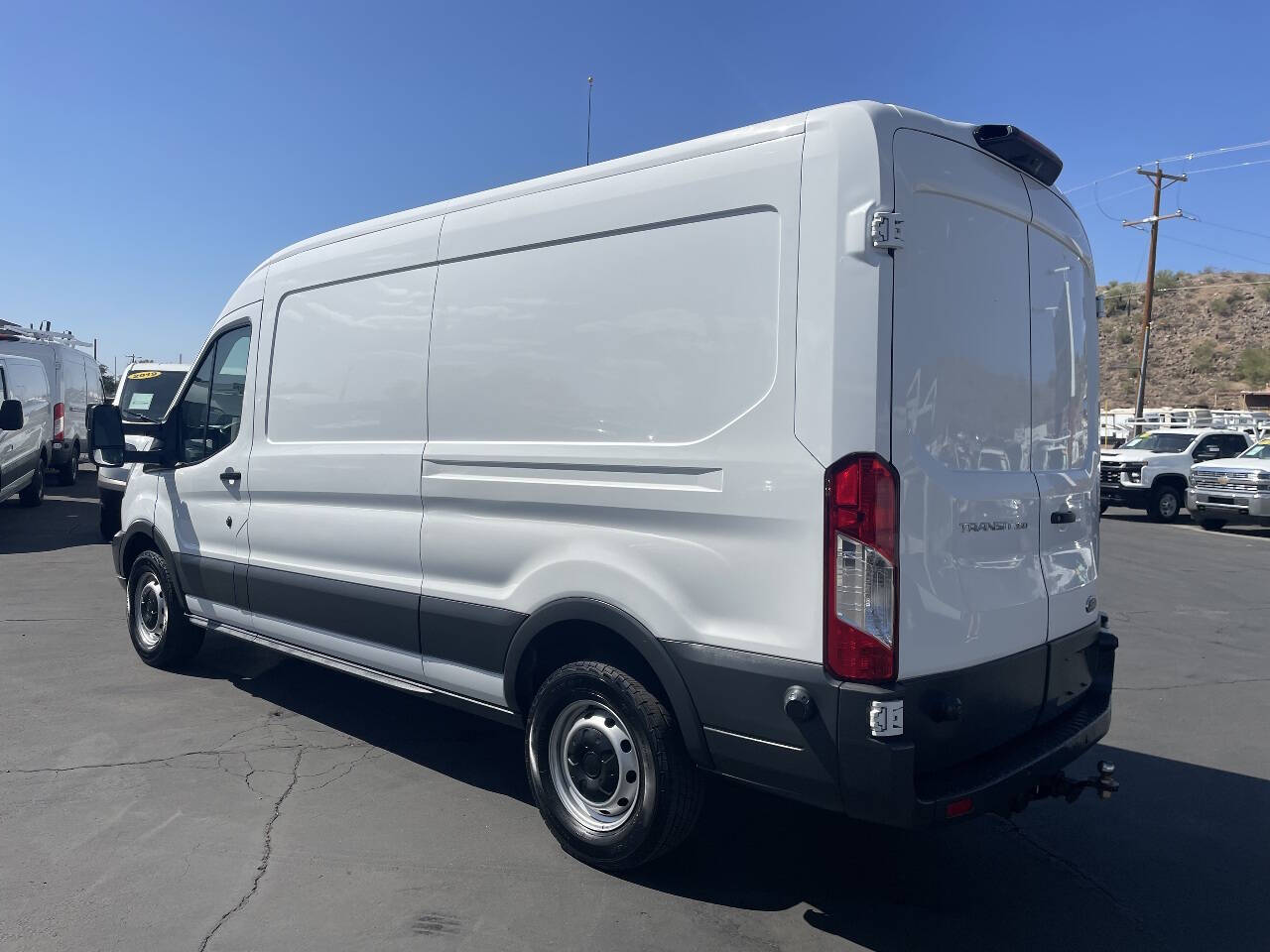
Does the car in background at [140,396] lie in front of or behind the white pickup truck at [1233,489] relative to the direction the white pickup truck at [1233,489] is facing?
in front

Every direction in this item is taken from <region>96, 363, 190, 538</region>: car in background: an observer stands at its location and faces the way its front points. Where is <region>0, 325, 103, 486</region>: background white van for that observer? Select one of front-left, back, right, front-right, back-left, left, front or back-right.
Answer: back-right

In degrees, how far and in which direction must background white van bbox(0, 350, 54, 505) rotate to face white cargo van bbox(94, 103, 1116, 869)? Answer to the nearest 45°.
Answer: approximately 45° to its left

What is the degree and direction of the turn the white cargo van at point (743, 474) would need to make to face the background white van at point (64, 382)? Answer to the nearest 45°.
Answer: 0° — it already faces it

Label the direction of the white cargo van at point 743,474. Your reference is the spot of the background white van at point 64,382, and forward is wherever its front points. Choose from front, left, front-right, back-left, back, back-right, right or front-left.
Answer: back-right

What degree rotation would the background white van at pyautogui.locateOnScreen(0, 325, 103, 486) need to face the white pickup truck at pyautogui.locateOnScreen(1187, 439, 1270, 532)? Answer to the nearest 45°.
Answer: approximately 90° to its right

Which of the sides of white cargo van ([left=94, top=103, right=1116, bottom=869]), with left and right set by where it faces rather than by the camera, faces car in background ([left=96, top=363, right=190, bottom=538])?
front

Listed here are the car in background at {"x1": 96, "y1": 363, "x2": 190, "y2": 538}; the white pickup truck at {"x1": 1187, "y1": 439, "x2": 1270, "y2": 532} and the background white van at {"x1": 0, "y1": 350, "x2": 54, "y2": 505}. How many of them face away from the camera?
0

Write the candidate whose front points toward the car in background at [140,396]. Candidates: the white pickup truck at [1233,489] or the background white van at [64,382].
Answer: the white pickup truck

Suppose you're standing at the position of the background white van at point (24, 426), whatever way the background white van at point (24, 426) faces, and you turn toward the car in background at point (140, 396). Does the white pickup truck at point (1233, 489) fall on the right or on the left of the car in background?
left
